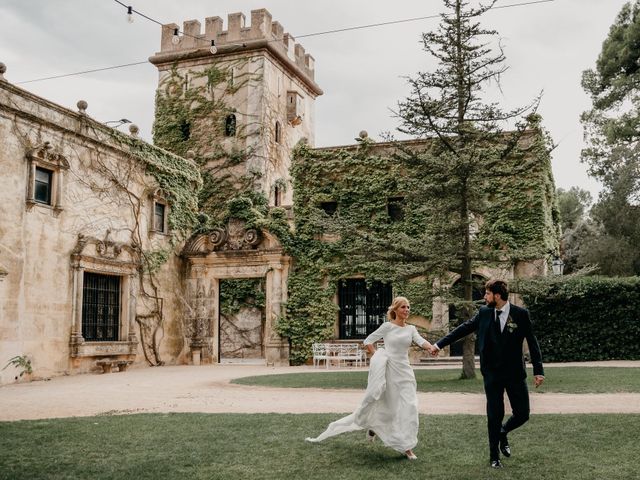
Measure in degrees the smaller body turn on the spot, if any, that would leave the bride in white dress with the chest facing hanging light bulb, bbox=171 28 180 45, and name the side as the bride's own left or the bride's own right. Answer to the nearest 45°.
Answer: approximately 135° to the bride's own left

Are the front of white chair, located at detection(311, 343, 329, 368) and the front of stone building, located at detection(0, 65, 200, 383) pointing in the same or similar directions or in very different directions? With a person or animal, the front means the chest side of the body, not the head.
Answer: same or similar directions

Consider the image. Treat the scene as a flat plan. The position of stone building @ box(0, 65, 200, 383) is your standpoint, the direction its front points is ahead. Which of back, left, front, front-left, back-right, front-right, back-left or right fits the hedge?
front-left

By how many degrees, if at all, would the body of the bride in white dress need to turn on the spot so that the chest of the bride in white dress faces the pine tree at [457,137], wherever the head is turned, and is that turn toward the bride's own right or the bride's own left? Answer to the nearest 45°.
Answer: approximately 135° to the bride's own left

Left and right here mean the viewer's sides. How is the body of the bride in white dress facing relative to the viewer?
facing the viewer and to the right of the viewer

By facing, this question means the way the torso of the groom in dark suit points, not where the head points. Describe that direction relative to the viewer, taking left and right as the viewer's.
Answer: facing the viewer

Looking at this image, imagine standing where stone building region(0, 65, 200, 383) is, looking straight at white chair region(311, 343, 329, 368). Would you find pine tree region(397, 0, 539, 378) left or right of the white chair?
right

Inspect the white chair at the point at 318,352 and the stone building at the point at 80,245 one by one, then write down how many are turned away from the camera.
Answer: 0

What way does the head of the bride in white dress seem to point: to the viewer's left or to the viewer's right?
to the viewer's right
